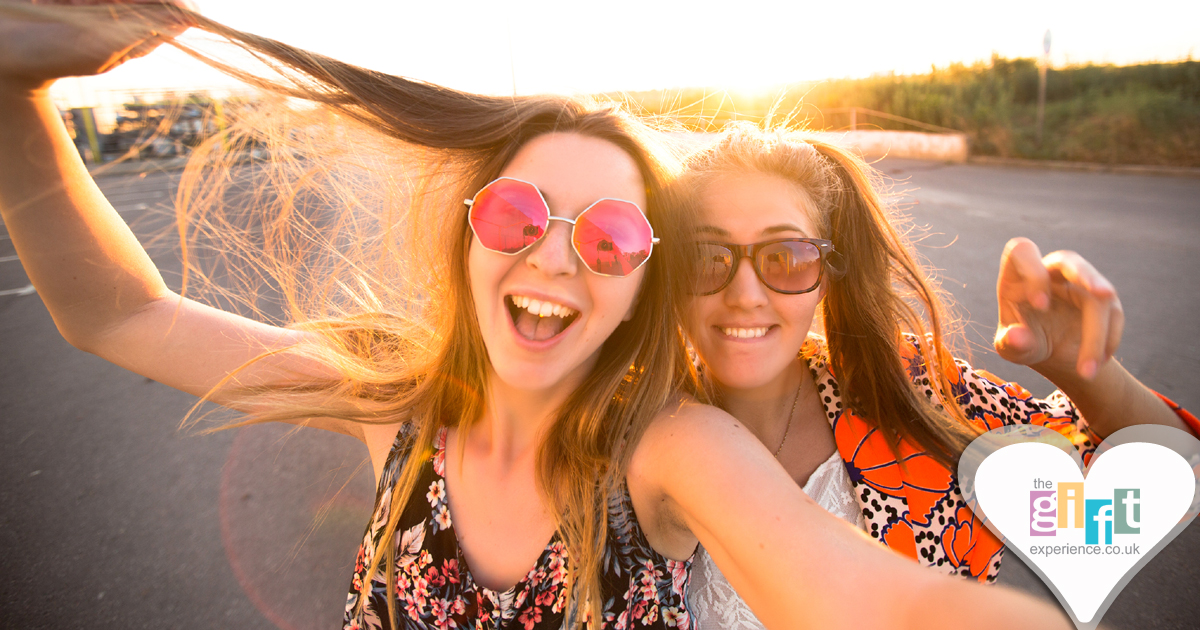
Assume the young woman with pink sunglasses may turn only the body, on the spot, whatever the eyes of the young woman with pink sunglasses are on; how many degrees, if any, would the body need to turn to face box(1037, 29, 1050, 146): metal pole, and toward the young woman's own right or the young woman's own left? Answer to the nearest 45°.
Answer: approximately 135° to the young woman's own left

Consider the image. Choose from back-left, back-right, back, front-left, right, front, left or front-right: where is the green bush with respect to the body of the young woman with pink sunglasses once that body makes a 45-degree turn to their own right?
back

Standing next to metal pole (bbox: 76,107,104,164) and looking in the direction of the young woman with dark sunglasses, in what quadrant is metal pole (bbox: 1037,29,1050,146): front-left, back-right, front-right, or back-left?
front-left

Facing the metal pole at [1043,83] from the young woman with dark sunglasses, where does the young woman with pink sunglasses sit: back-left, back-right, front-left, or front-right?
back-left

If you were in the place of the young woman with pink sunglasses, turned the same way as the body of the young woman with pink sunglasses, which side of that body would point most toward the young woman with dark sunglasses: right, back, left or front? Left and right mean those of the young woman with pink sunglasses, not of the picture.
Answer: left

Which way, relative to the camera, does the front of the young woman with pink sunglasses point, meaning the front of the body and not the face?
toward the camera

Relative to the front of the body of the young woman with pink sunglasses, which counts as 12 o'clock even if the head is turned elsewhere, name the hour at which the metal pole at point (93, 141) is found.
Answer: The metal pole is roughly at 5 o'clock from the young woman with pink sunglasses.
